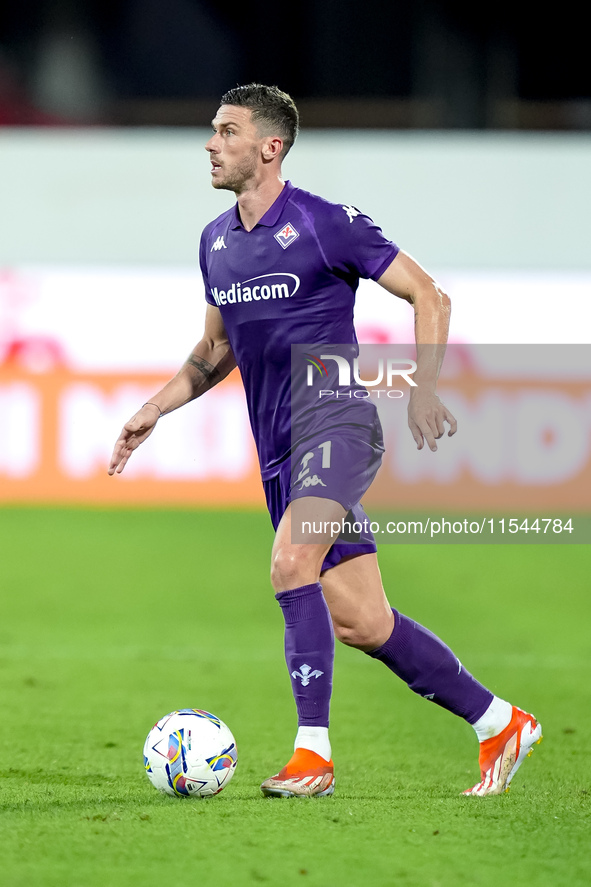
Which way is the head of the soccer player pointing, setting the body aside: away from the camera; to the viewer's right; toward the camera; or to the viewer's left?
to the viewer's left

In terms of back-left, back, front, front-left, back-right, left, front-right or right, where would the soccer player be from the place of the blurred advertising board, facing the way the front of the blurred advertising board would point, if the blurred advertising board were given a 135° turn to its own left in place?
back-right

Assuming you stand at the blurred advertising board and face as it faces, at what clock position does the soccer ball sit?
The soccer ball is roughly at 12 o'clock from the blurred advertising board.

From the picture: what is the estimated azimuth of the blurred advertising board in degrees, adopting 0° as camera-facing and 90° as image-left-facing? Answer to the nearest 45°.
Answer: approximately 0°

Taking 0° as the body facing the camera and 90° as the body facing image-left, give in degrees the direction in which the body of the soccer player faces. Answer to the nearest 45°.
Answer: approximately 45°
